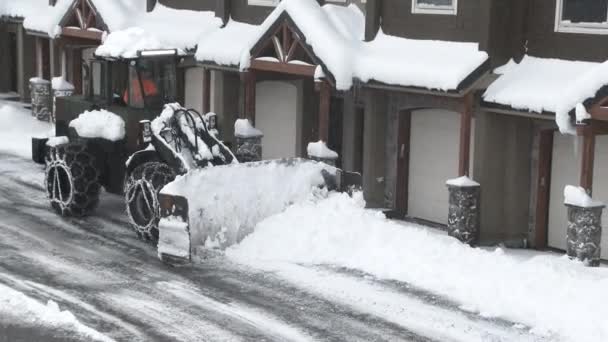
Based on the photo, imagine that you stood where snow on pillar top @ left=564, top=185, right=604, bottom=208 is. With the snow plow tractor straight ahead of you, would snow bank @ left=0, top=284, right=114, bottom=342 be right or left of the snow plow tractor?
left

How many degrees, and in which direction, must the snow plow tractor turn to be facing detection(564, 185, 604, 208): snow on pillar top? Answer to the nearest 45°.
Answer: approximately 45° to its left

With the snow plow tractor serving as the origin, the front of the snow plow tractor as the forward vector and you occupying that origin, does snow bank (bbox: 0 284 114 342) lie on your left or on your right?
on your right

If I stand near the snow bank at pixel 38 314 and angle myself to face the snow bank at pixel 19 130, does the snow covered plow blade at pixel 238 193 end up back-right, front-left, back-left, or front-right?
front-right

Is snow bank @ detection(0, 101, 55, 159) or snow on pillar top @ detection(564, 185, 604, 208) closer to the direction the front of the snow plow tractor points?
the snow on pillar top

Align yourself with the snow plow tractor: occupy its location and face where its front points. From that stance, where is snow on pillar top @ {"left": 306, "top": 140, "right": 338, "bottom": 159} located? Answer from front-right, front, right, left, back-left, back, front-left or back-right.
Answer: left

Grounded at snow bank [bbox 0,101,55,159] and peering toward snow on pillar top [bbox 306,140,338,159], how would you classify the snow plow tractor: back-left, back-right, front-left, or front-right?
front-right

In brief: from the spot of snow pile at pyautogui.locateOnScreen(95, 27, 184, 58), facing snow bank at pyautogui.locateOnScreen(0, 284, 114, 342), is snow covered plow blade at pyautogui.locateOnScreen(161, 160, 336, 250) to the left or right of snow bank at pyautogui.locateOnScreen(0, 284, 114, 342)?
left

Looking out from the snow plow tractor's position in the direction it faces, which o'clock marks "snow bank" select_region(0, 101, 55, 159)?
The snow bank is roughly at 7 o'clock from the snow plow tractor.

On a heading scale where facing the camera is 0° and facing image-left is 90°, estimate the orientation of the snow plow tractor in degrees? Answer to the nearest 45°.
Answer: approximately 315°

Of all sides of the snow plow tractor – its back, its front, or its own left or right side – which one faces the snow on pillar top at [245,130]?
left

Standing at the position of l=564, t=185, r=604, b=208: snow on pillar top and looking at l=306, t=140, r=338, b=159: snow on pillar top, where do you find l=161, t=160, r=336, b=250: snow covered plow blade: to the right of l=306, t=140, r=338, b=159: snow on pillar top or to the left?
left

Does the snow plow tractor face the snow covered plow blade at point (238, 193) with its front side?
yes
